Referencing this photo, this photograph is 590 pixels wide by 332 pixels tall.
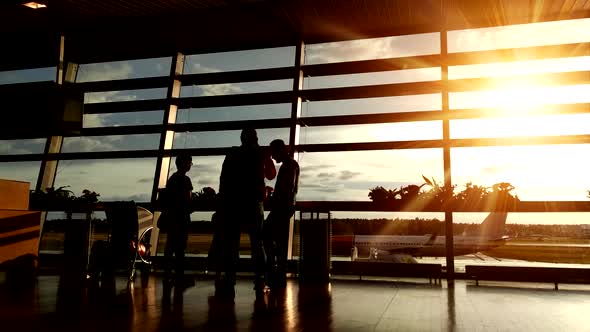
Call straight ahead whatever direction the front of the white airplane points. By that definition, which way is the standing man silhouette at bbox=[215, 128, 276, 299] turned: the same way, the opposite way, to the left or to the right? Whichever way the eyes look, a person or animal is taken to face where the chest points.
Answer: to the right

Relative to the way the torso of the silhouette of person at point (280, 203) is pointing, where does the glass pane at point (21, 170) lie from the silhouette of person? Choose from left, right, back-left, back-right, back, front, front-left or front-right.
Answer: front-right

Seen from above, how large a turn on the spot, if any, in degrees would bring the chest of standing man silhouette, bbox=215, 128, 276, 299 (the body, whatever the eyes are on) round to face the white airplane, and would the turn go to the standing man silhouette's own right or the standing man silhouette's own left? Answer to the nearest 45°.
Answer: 0° — they already face it

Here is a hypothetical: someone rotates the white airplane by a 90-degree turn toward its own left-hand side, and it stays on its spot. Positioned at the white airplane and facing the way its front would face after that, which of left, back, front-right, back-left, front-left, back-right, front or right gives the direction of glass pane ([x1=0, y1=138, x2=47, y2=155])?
front-right

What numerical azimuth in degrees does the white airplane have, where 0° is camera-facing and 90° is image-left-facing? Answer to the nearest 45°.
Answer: approximately 90°

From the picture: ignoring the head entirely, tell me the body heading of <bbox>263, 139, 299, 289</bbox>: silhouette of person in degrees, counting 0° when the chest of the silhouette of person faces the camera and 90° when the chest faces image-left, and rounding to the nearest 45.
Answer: approximately 90°

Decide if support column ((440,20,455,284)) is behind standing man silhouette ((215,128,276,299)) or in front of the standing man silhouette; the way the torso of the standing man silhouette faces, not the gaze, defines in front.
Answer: in front

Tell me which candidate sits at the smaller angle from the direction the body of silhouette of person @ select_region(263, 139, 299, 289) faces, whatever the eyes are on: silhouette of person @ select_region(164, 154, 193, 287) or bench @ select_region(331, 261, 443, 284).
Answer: the silhouette of person

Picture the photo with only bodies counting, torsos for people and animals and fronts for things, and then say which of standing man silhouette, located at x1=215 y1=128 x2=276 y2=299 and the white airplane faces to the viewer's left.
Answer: the white airplane

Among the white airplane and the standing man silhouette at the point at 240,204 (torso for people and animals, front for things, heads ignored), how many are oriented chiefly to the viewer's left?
1

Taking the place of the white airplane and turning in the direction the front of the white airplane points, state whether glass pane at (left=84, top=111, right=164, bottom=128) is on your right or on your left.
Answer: on your left

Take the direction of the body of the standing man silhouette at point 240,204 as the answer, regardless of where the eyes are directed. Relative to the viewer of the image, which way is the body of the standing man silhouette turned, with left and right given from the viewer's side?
facing away from the viewer and to the right of the viewer

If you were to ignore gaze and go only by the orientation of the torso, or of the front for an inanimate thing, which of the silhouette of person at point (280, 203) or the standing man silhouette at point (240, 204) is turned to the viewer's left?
the silhouette of person

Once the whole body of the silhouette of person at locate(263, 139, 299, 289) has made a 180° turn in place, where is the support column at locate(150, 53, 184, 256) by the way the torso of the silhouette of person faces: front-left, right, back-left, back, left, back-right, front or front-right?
back-left

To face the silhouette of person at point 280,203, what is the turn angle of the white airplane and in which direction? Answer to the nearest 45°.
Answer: approximately 90° to its left
